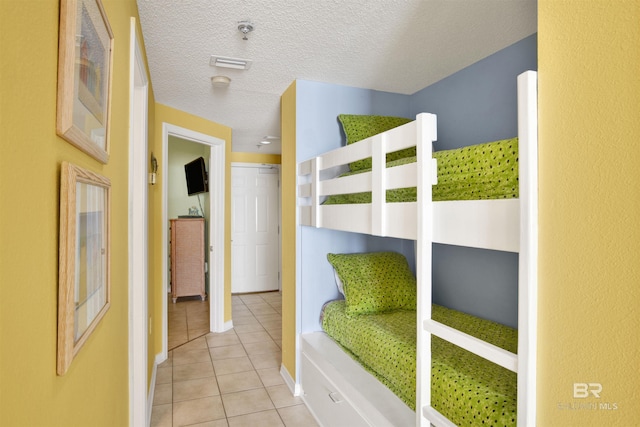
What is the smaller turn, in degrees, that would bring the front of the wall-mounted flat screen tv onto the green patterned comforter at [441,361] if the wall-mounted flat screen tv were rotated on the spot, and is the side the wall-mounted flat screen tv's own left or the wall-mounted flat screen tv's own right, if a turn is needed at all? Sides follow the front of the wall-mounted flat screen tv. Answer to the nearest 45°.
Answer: approximately 45° to the wall-mounted flat screen tv's own left

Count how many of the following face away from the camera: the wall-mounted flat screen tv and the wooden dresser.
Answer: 0

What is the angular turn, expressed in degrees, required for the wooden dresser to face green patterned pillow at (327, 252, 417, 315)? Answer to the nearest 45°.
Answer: approximately 90° to its left

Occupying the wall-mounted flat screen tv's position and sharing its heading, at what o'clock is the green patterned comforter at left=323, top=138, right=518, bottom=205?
The green patterned comforter is roughly at 10 o'clock from the wall-mounted flat screen tv.

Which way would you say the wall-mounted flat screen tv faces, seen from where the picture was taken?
facing the viewer and to the left of the viewer

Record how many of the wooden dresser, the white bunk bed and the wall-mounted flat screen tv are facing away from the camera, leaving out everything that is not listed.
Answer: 0
